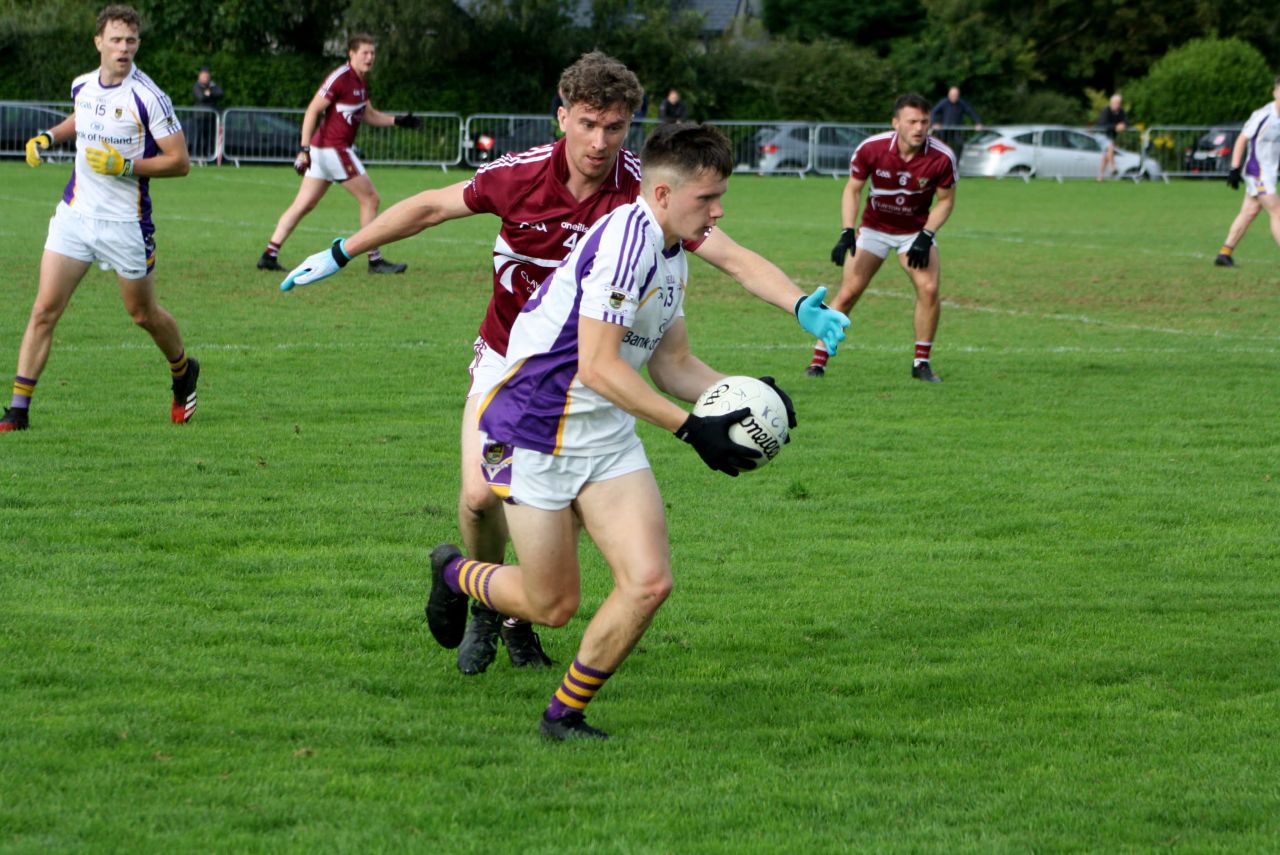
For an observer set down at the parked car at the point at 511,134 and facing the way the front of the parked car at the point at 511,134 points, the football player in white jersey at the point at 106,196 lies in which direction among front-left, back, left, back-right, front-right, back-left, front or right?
back-right

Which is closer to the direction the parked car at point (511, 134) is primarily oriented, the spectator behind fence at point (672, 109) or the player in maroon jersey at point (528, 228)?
the spectator behind fence

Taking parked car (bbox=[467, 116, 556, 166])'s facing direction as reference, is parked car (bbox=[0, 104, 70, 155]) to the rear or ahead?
to the rear

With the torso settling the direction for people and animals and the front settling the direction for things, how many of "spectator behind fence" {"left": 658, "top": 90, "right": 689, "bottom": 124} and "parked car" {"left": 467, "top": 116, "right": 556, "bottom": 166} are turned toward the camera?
1

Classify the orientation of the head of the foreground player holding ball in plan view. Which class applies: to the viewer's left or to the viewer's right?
to the viewer's right

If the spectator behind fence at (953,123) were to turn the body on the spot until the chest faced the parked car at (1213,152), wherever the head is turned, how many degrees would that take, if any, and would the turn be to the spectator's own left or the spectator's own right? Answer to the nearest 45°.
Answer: approximately 90° to the spectator's own left

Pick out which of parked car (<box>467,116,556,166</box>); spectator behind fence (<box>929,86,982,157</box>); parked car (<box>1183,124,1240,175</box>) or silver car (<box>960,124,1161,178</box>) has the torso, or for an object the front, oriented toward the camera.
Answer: the spectator behind fence

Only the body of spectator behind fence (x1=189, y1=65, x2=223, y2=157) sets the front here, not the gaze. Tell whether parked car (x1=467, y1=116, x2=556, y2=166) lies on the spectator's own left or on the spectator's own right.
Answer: on the spectator's own left

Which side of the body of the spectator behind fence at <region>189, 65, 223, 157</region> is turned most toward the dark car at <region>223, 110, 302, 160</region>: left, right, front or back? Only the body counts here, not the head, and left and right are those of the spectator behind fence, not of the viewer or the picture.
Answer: left

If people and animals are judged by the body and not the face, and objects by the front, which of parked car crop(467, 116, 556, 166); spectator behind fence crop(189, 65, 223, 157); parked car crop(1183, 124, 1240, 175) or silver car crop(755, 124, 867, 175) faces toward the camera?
the spectator behind fence
